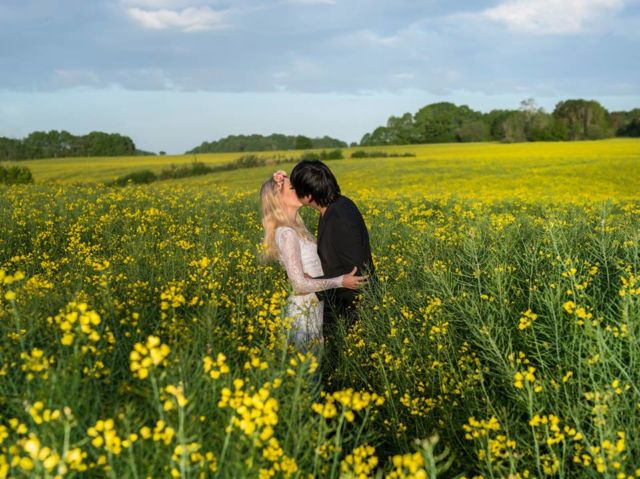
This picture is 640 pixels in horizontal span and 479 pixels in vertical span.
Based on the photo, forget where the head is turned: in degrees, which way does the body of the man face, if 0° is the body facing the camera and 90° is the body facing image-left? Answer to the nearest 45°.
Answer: approximately 90°

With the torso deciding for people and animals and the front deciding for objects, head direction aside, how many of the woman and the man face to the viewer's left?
1

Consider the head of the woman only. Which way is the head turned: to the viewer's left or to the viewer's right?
to the viewer's right

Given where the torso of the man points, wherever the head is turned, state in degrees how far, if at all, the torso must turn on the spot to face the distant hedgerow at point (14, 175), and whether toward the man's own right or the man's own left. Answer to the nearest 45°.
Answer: approximately 45° to the man's own right

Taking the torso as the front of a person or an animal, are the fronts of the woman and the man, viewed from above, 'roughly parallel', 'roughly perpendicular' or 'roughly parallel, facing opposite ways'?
roughly parallel, facing opposite ways

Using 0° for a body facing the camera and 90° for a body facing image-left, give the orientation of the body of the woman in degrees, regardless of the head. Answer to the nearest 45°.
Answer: approximately 270°

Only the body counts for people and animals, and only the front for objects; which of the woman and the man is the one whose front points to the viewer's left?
the man
